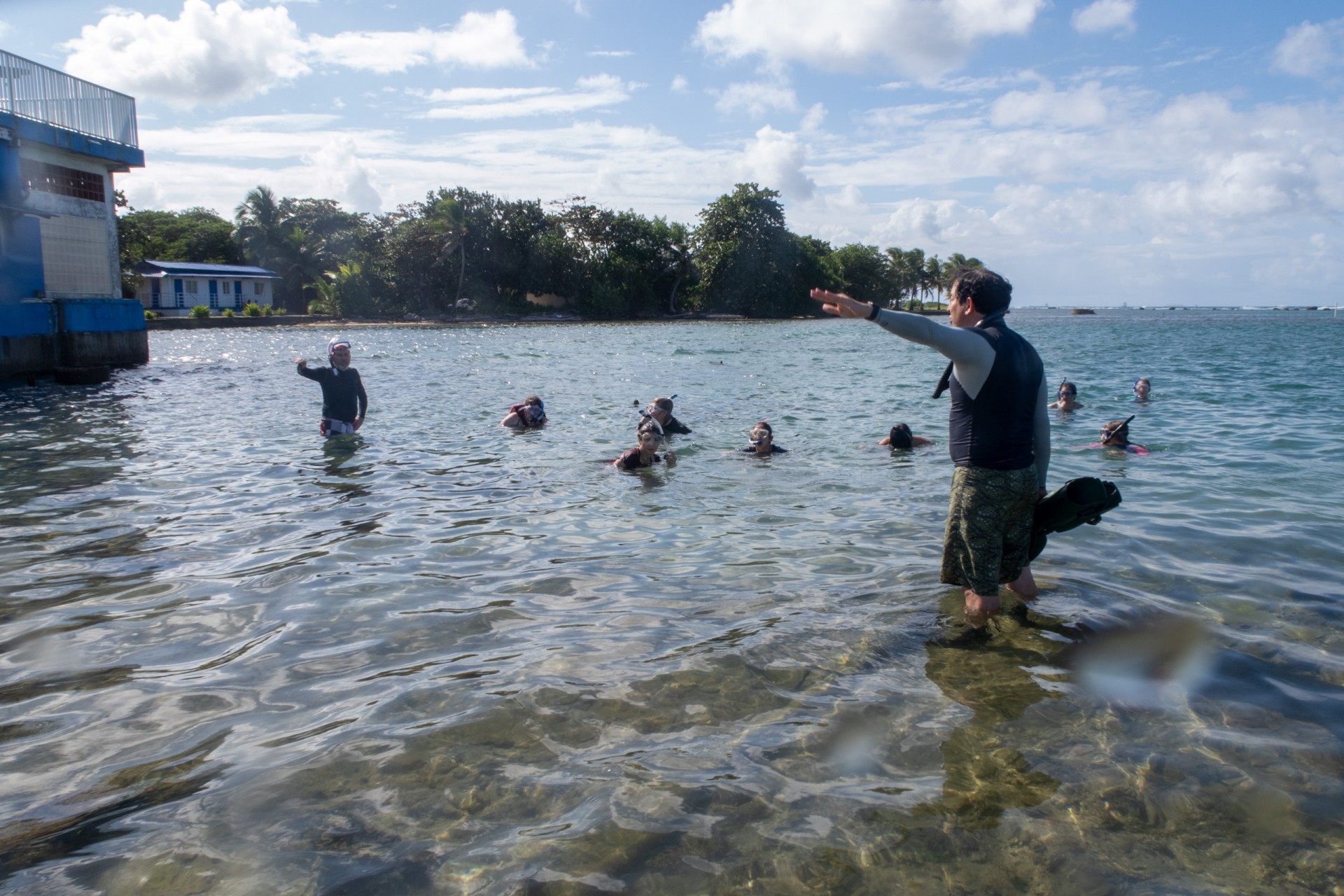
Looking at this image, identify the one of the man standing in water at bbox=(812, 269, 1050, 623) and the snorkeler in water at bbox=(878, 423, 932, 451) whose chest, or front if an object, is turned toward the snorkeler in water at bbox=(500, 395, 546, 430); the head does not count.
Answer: the man standing in water

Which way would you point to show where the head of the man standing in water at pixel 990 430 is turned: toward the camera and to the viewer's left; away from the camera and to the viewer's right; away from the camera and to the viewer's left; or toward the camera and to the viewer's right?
away from the camera and to the viewer's left

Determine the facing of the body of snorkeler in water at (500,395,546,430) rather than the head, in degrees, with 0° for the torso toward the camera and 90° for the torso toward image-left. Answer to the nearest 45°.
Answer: approximately 315°

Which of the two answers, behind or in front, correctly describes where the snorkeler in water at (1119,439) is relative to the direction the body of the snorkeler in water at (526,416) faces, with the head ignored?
in front

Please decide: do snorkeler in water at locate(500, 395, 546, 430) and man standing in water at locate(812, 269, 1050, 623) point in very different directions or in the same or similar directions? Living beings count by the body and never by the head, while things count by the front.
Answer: very different directions

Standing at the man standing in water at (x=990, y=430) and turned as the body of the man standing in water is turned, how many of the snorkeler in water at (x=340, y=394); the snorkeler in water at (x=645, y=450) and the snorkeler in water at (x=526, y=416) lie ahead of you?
3

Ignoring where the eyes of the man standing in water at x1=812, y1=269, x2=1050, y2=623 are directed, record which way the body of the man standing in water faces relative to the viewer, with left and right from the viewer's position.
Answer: facing away from the viewer and to the left of the viewer

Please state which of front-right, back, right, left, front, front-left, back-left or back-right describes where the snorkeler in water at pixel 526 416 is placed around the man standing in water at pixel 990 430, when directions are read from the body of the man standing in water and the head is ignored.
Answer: front

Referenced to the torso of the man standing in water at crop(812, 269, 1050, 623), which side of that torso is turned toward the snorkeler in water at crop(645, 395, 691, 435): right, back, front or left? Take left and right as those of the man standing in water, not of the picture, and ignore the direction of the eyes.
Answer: front
